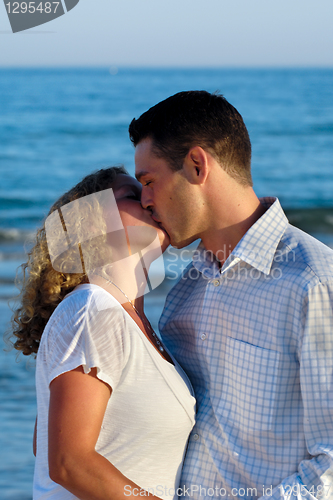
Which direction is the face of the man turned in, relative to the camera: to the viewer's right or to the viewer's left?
to the viewer's left

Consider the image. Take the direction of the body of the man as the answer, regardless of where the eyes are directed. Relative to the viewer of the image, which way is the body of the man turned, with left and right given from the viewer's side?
facing the viewer and to the left of the viewer

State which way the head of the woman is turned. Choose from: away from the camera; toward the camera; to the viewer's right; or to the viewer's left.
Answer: to the viewer's right

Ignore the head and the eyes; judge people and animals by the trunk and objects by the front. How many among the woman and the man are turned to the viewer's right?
1

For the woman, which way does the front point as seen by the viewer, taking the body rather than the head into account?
to the viewer's right
